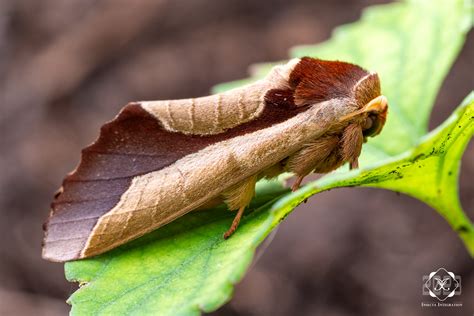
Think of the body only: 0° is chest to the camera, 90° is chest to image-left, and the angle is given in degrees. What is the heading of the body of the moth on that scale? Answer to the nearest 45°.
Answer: approximately 270°
